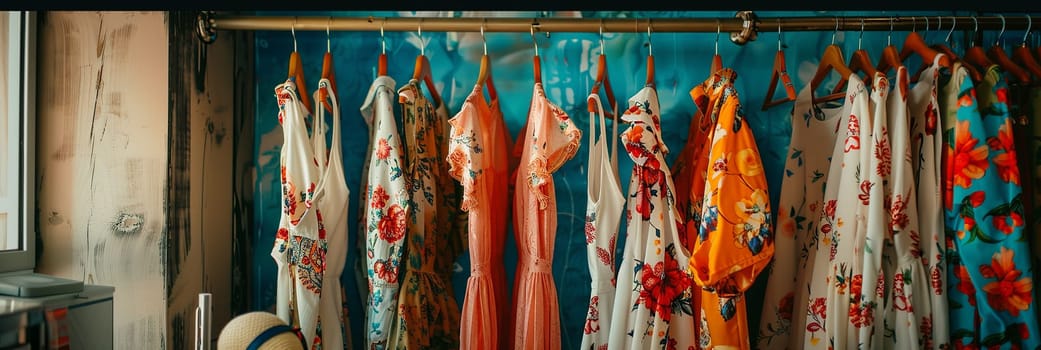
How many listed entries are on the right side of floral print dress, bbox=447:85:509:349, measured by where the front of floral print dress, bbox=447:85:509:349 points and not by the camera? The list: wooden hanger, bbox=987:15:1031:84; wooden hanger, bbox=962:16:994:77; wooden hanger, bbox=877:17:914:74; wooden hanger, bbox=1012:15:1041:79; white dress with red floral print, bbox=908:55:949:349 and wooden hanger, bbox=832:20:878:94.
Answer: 0

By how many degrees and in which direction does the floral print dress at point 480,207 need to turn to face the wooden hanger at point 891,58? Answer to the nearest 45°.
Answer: approximately 45° to its left

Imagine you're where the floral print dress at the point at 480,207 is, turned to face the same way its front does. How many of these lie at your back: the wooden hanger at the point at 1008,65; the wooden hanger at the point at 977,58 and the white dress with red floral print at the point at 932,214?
0

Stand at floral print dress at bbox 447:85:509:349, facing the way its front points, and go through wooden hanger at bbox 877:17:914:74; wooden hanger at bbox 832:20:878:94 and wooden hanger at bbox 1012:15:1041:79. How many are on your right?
0

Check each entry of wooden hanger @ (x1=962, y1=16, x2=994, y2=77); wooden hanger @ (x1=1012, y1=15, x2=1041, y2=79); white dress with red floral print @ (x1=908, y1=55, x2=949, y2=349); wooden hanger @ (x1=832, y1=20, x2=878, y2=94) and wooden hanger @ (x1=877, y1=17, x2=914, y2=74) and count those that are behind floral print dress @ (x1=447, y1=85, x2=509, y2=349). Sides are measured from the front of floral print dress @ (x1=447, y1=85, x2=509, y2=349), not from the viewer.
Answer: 0

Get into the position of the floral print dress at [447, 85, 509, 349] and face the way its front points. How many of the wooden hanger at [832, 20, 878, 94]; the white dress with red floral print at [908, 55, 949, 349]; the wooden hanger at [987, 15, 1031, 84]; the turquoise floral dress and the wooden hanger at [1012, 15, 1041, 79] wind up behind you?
0

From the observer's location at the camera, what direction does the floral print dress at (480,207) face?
facing the viewer and to the right of the viewer

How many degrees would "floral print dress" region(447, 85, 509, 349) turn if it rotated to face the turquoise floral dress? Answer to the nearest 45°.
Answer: approximately 45° to its left
